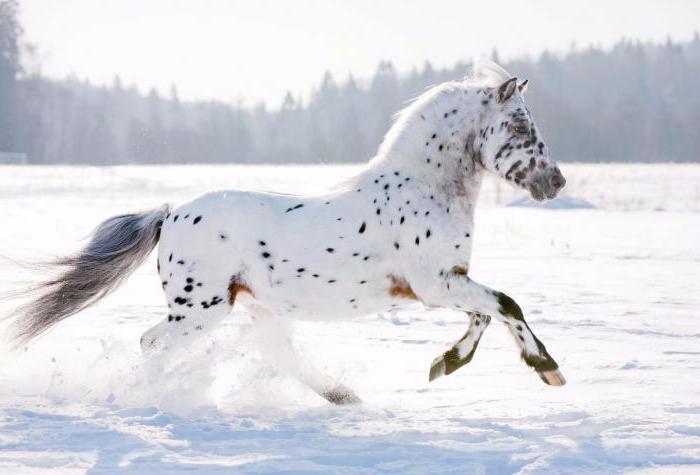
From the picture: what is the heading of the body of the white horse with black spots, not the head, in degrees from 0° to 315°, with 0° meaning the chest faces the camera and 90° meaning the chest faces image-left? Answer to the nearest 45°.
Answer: approximately 270°
